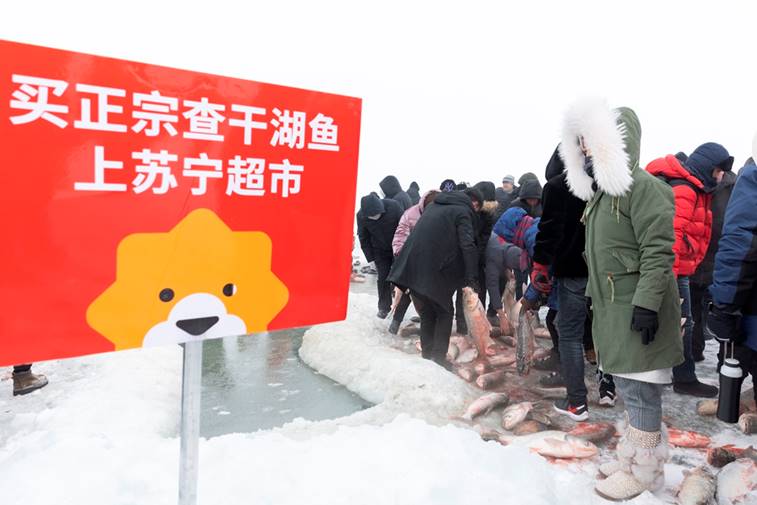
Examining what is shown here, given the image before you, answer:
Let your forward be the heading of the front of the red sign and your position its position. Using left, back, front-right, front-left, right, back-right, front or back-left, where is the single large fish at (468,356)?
left

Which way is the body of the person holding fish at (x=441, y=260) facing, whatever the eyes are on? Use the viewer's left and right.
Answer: facing away from the viewer and to the right of the viewer

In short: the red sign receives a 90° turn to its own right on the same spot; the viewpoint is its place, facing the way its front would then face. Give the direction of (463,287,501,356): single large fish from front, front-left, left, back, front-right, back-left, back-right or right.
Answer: back

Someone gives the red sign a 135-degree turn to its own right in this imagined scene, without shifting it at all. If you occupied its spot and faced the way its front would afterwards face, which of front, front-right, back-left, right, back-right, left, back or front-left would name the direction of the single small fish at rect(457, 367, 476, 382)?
back-right

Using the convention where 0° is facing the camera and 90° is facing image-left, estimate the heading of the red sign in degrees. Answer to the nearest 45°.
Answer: approximately 315°

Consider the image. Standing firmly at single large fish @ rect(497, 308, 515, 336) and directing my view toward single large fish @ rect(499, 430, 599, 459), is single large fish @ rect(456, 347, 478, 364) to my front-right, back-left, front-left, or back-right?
front-right

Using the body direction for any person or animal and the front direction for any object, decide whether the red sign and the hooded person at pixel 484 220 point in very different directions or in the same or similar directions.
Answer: same or similar directions
